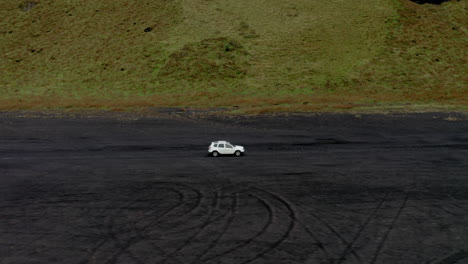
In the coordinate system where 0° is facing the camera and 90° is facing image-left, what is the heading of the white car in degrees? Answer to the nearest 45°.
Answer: approximately 270°
